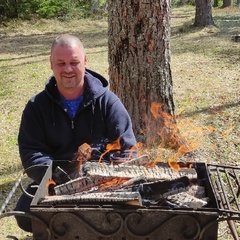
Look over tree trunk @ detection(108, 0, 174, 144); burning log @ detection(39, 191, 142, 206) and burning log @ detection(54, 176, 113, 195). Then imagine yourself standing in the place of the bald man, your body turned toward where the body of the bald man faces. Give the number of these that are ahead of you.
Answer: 2

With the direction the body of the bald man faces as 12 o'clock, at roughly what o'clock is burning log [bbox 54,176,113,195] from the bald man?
The burning log is roughly at 12 o'clock from the bald man.

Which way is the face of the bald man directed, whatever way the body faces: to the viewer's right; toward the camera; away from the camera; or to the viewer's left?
toward the camera

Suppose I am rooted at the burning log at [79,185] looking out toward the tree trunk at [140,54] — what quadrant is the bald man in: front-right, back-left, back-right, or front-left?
front-left

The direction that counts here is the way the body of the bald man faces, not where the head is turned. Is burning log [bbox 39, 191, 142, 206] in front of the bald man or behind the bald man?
in front

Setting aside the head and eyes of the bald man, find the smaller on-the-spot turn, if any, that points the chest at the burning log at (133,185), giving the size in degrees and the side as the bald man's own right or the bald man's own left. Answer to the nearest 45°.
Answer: approximately 45° to the bald man's own left

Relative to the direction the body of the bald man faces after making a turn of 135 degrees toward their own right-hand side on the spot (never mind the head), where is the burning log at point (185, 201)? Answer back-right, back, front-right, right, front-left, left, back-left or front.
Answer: back

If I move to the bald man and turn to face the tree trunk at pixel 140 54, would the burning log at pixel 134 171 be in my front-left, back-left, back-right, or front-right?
back-right

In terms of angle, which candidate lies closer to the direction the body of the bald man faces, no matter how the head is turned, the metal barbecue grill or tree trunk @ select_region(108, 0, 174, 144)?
the metal barbecue grill

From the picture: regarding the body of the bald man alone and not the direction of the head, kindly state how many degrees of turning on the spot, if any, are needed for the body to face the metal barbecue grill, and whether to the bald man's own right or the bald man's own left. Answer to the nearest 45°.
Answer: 0° — they already face it

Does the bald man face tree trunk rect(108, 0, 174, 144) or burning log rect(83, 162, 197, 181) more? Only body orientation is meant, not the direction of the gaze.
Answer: the burning log

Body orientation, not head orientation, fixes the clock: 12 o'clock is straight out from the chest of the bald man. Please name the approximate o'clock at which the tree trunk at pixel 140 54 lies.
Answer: The tree trunk is roughly at 7 o'clock from the bald man.

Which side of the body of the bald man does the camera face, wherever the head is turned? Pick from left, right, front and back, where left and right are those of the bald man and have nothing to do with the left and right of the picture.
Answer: front
